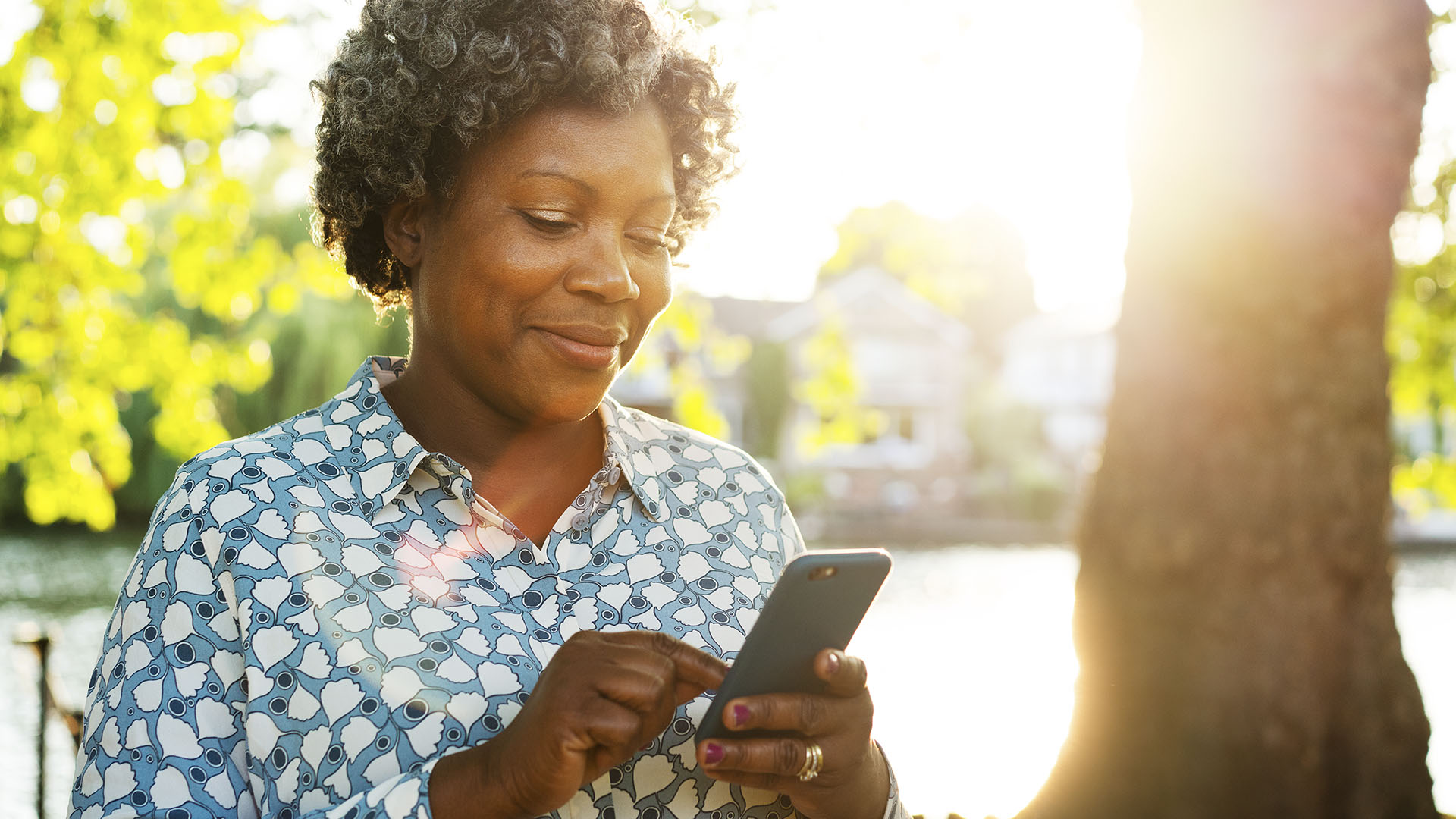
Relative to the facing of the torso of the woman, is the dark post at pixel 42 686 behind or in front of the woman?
behind

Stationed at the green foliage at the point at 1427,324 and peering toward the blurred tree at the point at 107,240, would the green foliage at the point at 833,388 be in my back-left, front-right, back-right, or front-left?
front-right

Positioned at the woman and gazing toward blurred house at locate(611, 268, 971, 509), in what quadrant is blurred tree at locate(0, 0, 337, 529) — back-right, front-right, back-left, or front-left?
front-left

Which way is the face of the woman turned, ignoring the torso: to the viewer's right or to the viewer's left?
to the viewer's right

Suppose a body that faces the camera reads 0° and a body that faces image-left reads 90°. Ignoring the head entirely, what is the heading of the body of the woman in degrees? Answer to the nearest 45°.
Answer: approximately 315°

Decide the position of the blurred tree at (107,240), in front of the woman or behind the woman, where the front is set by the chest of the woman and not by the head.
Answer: behind

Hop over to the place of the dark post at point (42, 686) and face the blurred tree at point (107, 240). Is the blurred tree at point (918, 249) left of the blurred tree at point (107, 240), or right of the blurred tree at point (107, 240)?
right
